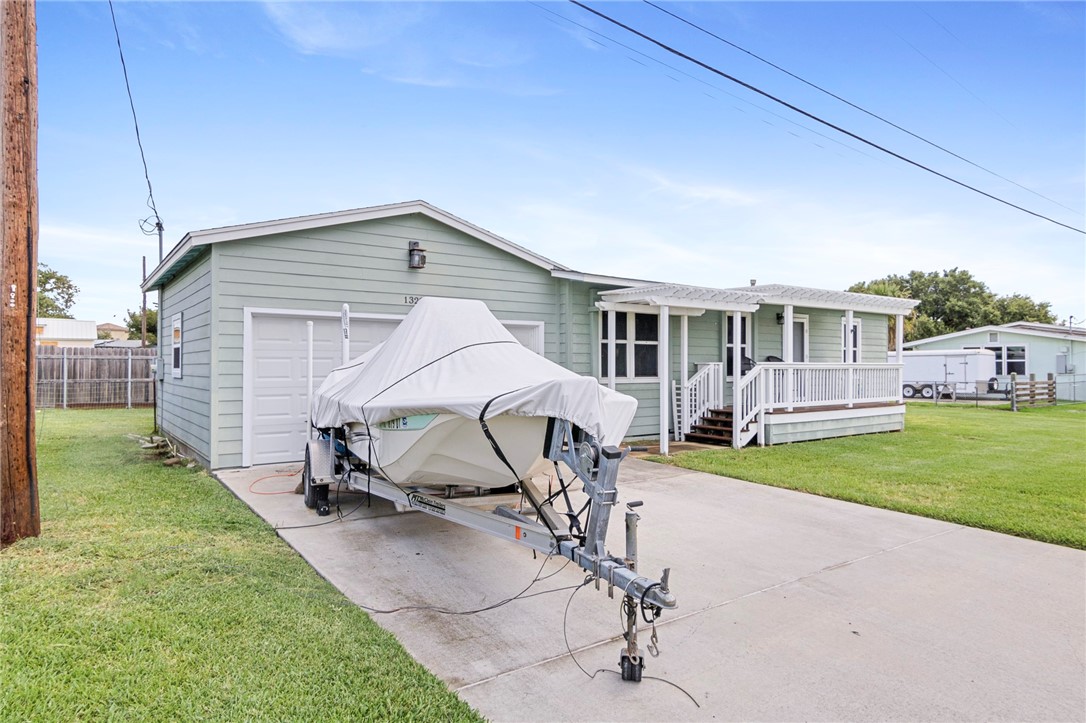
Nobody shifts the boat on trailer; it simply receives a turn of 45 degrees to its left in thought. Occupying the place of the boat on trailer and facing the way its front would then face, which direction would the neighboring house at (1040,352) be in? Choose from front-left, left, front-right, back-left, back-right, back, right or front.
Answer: front-left

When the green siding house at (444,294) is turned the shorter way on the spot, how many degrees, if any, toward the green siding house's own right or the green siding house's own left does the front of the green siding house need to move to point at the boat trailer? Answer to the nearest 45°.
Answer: approximately 45° to the green siding house's own right

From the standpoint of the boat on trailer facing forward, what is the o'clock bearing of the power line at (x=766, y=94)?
The power line is roughly at 9 o'clock from the boat on trailer.

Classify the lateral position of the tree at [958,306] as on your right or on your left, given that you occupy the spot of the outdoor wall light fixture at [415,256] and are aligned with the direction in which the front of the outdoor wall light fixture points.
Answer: on your left

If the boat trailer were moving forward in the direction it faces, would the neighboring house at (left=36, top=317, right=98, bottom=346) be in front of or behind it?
behind

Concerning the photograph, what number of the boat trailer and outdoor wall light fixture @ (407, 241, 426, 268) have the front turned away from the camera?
0

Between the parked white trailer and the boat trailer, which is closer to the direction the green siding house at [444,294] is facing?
the boat trailer

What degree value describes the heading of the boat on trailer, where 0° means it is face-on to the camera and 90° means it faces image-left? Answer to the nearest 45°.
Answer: approximately 315°

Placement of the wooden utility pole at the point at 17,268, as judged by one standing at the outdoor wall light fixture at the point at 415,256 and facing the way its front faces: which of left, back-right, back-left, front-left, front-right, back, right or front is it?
right

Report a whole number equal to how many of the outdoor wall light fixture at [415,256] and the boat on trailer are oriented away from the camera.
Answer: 0

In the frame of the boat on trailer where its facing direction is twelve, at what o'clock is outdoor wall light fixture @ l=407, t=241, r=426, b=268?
The outdoor wall light fixture is roughly at 7 o'clock from the boat on trailer.

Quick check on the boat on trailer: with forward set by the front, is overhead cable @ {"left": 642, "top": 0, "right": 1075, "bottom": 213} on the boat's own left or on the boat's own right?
on the boat's own left

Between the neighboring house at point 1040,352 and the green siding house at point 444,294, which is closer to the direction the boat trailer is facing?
the neighboring house

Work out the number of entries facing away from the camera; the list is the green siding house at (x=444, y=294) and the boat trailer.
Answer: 0

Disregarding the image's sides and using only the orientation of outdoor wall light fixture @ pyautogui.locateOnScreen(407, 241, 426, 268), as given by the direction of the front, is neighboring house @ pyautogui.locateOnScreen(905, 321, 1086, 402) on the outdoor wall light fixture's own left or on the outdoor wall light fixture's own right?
on the outdoor wall light fixture's own left
